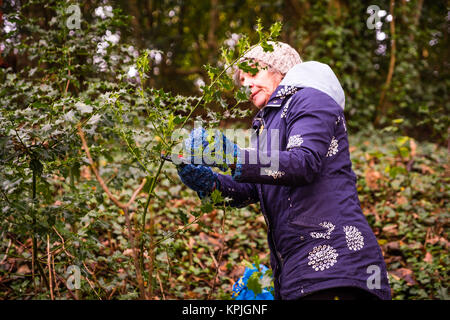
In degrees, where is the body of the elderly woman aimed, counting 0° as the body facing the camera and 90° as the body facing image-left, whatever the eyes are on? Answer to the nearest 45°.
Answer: approximately 90°
